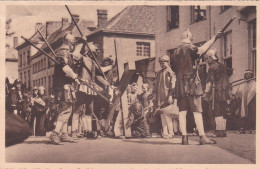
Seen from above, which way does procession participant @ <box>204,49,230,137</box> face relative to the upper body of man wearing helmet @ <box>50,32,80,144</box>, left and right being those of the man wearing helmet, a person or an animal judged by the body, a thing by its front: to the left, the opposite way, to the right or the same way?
the opposite way

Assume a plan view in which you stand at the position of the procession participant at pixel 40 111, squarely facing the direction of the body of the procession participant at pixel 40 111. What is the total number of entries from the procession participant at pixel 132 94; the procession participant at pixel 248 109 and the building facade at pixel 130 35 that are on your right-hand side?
0

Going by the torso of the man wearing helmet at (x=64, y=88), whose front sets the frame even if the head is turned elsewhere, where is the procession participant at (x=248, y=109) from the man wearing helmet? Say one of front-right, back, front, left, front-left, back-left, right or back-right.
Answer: front

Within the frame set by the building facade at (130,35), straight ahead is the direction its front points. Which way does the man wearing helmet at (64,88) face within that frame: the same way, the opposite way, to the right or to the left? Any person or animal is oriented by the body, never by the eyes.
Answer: to the left

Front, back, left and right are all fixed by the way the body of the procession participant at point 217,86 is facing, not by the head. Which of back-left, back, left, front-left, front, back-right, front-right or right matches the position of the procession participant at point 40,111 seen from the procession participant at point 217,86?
front

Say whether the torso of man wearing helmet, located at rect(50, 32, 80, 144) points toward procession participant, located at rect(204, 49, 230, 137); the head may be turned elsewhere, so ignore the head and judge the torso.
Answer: yes

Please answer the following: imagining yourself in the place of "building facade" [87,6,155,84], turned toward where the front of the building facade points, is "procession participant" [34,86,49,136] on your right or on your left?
on your right

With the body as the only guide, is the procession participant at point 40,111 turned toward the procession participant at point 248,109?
no

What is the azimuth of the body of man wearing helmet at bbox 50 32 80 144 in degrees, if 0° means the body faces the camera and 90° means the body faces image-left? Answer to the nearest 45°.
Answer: approximately 270°

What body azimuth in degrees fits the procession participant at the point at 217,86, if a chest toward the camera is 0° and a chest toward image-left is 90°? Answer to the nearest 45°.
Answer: approximately 90°

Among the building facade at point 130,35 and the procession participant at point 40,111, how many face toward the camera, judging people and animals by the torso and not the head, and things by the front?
2

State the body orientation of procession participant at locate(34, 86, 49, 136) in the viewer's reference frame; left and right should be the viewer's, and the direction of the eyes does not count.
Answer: facing the viewer
